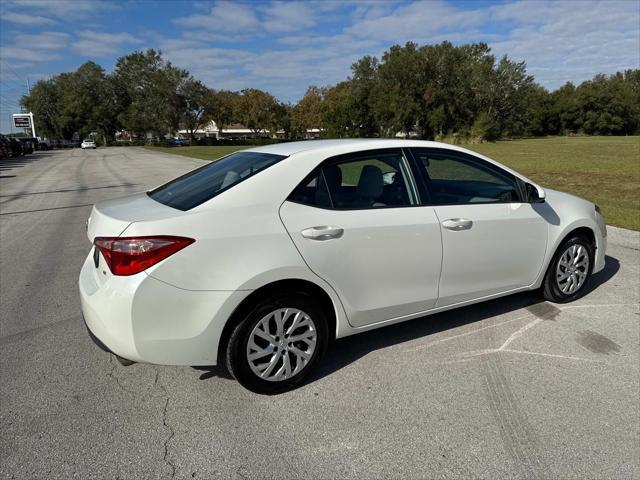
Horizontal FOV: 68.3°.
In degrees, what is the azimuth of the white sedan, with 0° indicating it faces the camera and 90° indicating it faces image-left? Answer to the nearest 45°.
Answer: approximately 225°

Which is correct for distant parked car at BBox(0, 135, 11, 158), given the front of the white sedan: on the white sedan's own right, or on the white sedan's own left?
on the white sedan's own left
